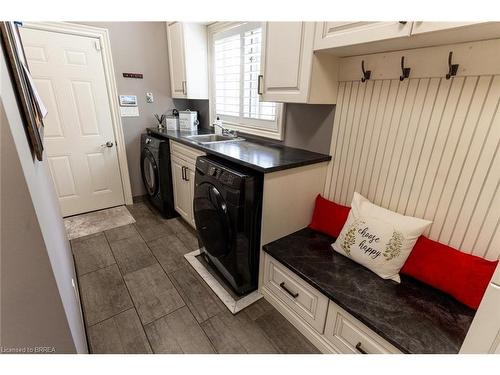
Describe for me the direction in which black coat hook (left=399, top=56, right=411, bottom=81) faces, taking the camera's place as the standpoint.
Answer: facing the viewer and to the left of the viewer

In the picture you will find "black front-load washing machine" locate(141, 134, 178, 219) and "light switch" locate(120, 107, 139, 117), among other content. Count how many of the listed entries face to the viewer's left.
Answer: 1

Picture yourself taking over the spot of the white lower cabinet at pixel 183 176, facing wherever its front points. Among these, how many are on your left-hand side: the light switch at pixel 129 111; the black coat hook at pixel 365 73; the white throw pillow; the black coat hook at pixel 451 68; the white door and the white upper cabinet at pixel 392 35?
4

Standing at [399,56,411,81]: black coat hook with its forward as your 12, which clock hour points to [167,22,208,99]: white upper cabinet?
The white upper cabinet is roughly at 2 o'clock from the black coat hook.

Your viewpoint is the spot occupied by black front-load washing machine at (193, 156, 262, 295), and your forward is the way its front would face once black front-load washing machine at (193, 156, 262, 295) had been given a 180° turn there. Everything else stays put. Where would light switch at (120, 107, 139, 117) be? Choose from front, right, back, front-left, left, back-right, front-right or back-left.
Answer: left

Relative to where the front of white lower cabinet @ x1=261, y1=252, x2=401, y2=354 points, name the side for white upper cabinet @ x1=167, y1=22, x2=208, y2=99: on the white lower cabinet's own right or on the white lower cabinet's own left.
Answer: on the white lower cabinet's own right

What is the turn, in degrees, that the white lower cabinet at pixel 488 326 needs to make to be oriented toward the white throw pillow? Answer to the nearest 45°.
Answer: approximately 90° to its right

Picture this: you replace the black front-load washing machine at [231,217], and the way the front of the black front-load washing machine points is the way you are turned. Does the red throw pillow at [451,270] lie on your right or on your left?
on your left

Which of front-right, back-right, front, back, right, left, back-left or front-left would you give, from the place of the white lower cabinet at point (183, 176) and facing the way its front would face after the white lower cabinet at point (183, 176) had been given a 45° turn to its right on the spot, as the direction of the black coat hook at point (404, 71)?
back-left
